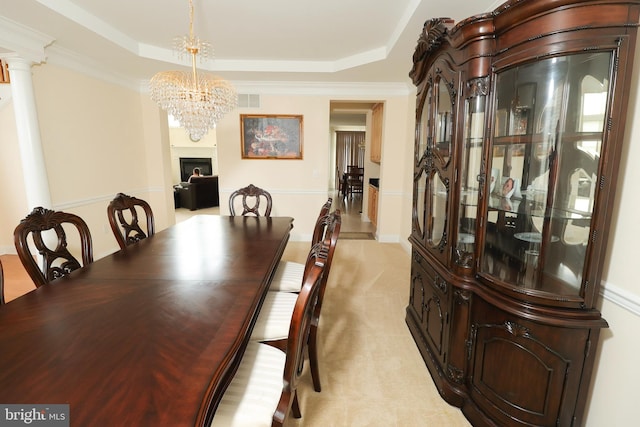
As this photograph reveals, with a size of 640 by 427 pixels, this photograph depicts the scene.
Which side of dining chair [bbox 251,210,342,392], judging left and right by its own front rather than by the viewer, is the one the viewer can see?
left

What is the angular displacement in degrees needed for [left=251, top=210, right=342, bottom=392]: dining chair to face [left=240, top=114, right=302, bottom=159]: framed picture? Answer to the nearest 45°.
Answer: approximately 90° to its right

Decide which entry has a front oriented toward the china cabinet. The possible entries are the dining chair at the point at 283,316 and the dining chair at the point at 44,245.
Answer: the dining chair at the point at 44,245

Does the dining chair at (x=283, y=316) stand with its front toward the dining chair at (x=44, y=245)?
yes

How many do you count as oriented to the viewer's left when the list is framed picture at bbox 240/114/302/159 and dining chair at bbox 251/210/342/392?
1

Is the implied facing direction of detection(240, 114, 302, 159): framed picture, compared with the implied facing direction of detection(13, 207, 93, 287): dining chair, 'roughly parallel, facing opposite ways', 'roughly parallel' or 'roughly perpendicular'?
roughly perpendicular

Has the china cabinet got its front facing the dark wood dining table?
yes

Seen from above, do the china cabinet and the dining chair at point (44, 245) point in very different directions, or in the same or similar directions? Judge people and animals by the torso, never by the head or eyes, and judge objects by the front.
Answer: very different directions

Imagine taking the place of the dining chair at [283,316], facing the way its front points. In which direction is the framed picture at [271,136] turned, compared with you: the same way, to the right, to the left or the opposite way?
to the left

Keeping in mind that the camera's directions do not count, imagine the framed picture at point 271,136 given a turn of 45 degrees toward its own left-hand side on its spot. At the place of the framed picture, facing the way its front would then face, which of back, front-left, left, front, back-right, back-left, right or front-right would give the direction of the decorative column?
right

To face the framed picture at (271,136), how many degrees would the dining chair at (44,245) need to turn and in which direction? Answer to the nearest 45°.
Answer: approximately 90° to its left

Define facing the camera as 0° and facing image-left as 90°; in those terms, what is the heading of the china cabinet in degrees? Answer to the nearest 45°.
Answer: approximately 45°

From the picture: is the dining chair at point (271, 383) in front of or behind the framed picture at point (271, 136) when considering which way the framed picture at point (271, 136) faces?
in front

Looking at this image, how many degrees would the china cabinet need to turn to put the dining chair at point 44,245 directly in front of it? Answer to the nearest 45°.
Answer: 0° — it already faces it

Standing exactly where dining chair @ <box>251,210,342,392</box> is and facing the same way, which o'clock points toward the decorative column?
The decorative column is roughly at 1 o'clock from the dining chair.

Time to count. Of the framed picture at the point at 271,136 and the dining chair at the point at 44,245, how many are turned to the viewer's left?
0

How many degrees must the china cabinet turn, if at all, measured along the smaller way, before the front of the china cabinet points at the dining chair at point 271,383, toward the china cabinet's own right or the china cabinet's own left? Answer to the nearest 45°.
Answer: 0° — it already faces it
